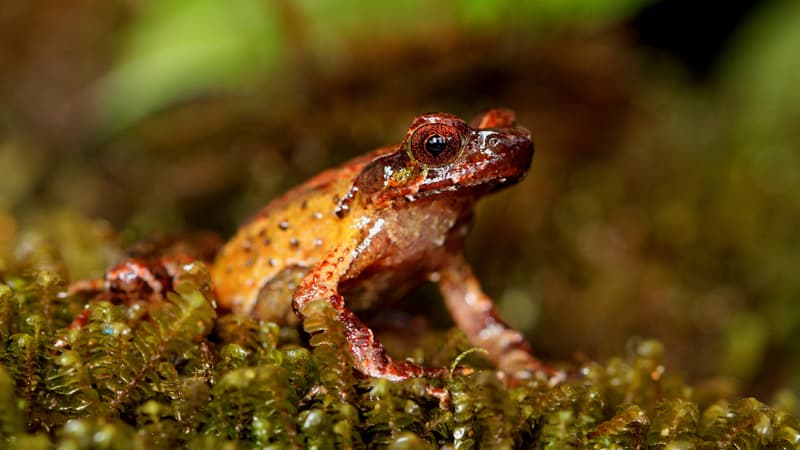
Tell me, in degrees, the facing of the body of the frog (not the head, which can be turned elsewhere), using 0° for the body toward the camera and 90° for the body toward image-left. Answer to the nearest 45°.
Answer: approximately 315°
